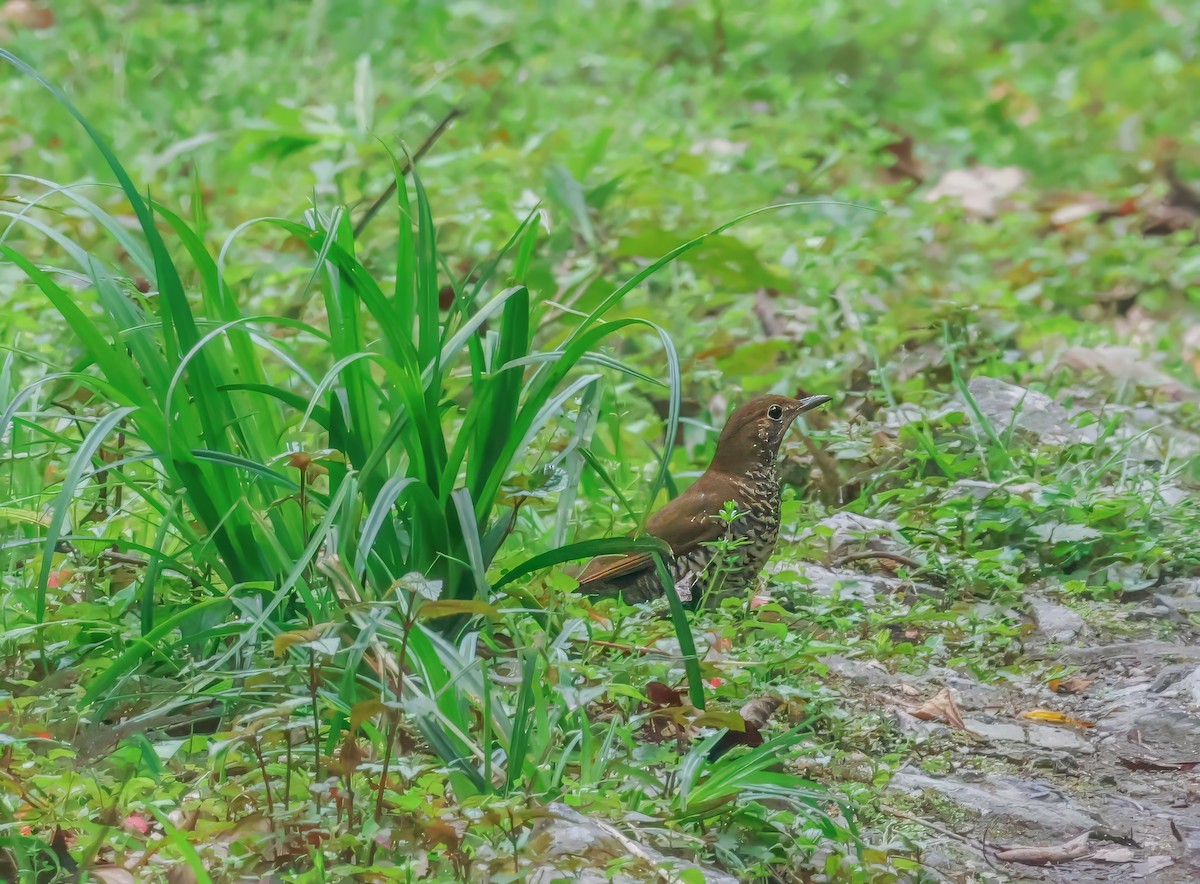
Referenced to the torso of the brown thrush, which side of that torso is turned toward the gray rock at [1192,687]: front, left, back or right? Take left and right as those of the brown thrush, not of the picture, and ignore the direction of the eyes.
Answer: front

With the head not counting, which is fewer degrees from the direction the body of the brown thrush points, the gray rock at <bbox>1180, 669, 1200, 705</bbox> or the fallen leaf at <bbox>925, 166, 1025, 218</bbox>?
the gray rock

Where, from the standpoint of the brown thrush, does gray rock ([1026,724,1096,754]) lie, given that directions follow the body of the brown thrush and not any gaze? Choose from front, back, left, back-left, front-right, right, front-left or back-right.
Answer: front-right

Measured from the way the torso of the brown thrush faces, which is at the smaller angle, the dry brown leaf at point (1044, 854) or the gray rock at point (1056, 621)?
the gray rock

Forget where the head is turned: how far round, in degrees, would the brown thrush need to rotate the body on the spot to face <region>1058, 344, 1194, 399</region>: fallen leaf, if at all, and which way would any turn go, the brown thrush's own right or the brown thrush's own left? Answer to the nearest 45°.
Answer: approximately 45° to the brown thrush's own left

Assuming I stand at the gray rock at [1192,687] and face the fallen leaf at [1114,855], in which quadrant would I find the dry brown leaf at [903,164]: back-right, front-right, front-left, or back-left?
back-right

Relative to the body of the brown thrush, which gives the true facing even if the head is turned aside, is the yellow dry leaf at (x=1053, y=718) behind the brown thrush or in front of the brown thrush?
in front

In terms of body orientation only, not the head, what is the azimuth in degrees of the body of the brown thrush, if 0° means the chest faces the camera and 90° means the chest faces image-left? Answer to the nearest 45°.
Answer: approximately 270°

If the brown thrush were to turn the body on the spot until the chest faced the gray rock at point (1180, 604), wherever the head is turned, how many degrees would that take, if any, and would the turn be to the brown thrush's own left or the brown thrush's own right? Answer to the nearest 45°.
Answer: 0° — it already faces it

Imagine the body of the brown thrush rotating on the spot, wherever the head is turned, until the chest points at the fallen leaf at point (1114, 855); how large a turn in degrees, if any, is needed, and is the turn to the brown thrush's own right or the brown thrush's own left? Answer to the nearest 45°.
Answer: approximately 45° to the brown thrush's own right

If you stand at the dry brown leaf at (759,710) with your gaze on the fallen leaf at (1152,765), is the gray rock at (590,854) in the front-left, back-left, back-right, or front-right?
back-right

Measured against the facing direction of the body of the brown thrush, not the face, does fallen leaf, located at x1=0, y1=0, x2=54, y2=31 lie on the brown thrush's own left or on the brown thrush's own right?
on the brown thrush's own left

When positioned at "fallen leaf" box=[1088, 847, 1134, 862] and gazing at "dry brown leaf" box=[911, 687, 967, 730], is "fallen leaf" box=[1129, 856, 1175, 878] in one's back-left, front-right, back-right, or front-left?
back-right

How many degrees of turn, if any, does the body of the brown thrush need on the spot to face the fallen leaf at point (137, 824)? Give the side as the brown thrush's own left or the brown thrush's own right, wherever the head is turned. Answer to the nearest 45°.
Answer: approximately 135° to the brown thrush's own right

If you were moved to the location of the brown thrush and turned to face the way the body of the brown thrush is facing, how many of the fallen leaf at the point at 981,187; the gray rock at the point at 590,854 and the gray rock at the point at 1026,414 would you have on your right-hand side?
1

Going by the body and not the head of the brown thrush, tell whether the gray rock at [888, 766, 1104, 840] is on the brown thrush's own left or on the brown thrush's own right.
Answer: on the brown thrush's own right

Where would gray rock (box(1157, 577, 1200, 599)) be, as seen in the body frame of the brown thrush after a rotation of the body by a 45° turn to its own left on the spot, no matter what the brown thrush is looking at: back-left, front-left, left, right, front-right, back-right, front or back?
front-right

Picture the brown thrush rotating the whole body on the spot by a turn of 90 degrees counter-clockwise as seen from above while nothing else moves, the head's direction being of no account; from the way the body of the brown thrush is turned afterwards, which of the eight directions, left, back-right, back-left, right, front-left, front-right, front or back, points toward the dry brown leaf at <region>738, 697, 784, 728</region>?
back
